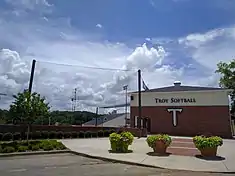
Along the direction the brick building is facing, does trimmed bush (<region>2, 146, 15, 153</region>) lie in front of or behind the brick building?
in front

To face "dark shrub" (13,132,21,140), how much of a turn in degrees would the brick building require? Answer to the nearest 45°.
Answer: approximately 45° to its right

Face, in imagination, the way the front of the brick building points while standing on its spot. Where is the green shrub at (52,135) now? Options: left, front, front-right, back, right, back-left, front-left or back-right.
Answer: front-right

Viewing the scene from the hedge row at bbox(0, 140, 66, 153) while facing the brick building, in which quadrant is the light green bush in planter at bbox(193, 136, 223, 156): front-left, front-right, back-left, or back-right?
front-right

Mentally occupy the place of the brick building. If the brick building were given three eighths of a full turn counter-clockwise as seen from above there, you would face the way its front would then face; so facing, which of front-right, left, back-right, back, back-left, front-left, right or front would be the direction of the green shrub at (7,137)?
back

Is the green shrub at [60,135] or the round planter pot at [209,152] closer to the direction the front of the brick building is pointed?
the round planter pot

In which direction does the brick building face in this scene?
toward the camera

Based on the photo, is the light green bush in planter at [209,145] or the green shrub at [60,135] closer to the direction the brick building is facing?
the light green bush in planter

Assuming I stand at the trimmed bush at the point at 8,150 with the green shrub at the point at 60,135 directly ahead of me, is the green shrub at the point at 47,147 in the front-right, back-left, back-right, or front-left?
front-right

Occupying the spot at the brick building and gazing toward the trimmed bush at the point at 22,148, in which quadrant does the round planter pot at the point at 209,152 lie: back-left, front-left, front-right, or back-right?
front-left

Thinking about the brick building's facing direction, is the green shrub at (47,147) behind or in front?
in front

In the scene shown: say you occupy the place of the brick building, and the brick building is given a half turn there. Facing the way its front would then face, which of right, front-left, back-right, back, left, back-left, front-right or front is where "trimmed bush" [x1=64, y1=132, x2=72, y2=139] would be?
back-left

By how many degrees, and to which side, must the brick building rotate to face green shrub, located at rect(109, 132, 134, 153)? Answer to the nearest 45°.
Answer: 0° — it already faces it
